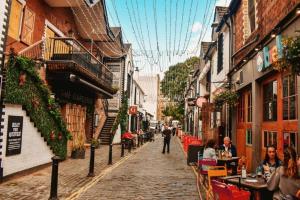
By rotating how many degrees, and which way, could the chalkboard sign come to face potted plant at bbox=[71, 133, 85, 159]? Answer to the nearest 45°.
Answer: approximately 90° to its left

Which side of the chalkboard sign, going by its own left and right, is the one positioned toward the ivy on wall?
left

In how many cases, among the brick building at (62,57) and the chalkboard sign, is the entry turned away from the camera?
0

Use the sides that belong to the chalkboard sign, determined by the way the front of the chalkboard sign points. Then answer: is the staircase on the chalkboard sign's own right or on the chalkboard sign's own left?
on the chalkboard sign's own left

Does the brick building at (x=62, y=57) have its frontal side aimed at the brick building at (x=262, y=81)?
yes

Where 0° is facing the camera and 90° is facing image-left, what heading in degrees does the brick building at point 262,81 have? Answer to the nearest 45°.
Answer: approximately 45°

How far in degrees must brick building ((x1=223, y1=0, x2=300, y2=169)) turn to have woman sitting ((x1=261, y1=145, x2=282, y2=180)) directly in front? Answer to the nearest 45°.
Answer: approximately 45° to its left

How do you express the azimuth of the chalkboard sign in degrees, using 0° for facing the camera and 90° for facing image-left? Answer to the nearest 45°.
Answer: approximately 315°

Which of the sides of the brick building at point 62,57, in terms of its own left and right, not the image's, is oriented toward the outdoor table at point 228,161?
front
